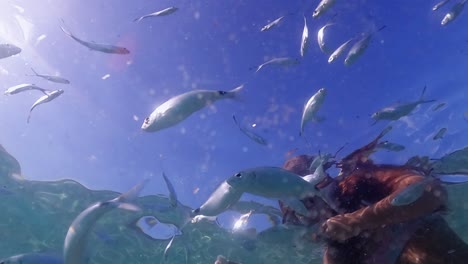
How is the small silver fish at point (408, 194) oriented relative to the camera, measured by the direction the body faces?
to the viewer's left

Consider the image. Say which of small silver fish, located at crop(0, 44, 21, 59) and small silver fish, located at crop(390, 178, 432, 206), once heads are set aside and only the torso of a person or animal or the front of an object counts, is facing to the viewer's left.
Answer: small silver fish, located at crop(390, 178, 432, 206)

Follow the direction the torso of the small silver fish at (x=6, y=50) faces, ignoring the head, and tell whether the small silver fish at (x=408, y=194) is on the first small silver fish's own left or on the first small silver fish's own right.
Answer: on the first small silver fish's own right

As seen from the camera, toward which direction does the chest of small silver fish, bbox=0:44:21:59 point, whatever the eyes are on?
to the viewer's right

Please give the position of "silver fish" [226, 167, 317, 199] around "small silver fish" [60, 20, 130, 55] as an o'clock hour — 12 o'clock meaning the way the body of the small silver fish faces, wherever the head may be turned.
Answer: The silver fish is roughly at 2 o'clock from the small silver fish.

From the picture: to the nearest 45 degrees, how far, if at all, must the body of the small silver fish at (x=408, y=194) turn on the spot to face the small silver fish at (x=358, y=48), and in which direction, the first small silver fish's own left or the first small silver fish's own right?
approximately 90° to the first small silver fish's own right

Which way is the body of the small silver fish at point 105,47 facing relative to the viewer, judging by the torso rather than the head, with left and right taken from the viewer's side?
facing to the right of the viewer

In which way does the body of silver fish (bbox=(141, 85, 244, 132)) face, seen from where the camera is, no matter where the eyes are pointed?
to the viewer's left

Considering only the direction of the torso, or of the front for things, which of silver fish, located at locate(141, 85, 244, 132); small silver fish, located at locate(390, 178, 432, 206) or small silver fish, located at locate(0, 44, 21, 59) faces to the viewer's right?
small silver fish, located at locate(0, 44, 21, 59)

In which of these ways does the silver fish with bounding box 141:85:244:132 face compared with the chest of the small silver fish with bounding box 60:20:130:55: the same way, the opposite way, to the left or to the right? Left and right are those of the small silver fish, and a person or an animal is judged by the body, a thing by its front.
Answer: the opposite way
